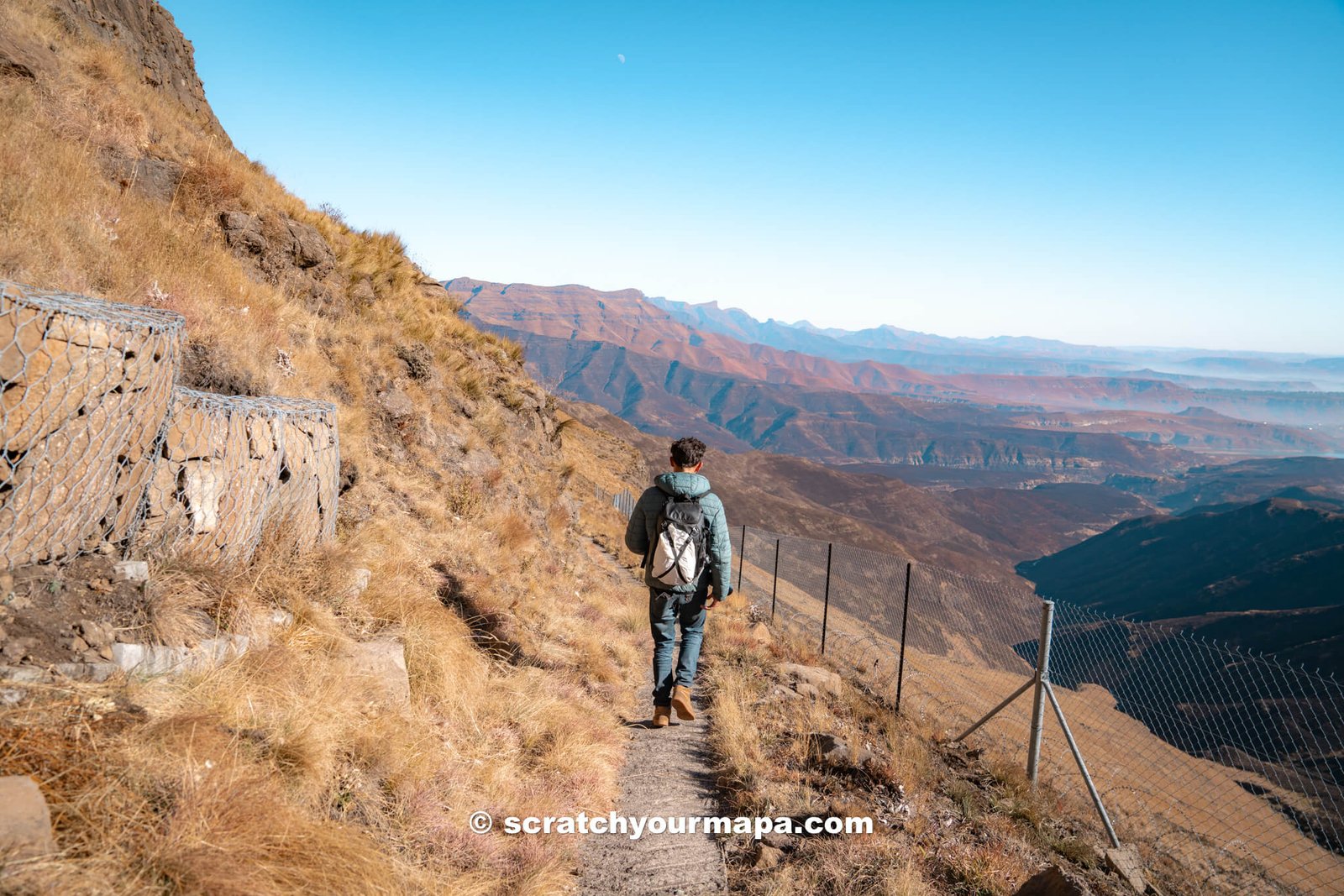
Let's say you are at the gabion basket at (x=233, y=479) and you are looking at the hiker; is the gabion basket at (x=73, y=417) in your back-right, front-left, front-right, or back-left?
back-right

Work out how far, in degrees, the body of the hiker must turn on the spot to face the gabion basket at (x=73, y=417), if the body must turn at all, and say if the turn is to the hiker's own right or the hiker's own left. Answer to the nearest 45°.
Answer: approximately 135° to the hiker's own left

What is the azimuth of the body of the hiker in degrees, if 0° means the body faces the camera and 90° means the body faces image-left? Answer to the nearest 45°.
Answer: approximately 180°

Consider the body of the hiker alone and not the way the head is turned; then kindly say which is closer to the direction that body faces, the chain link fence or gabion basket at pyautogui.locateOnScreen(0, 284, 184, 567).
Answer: the chain link fence

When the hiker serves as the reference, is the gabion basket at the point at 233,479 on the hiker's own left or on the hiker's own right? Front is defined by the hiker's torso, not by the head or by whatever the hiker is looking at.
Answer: on the hiker's own left

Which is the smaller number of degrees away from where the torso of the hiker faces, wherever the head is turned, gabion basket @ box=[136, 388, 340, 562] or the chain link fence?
the chain link fence
